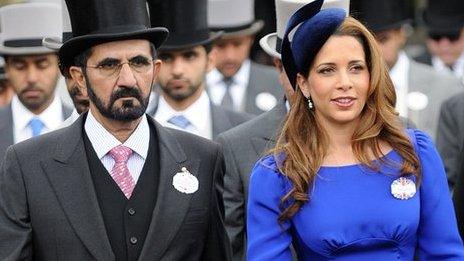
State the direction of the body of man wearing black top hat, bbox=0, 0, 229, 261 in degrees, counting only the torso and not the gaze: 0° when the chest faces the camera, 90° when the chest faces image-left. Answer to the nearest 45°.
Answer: approximately 0°

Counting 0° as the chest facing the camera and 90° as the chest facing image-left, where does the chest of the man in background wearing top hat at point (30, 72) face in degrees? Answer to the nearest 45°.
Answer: approximately 0°
